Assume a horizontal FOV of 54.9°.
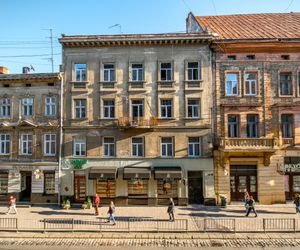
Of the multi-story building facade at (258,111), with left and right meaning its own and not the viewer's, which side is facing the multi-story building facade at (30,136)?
right

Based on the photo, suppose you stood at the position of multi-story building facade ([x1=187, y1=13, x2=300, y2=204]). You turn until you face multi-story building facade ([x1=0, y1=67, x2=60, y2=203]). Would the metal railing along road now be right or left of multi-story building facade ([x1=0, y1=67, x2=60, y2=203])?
left

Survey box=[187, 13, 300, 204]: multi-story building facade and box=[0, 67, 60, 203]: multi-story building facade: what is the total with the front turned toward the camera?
2

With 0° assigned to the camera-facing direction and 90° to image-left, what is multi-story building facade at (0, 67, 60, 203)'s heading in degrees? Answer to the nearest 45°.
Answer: approximately 0°

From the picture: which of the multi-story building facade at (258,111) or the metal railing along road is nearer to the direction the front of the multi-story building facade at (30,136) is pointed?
the metal railing along road

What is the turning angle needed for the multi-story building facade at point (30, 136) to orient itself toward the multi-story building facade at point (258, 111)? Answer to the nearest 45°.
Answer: approximately 45° to its left

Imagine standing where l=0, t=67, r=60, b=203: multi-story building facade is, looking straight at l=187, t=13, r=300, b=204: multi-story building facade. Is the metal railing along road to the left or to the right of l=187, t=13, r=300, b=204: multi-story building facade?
right

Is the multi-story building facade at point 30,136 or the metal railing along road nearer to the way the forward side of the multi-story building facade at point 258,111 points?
the metal railing along road
